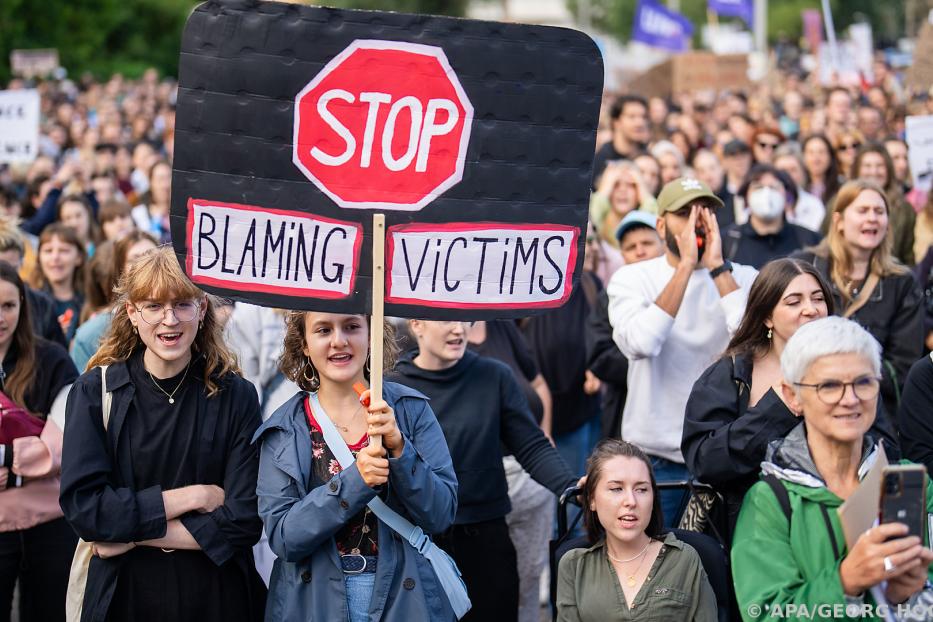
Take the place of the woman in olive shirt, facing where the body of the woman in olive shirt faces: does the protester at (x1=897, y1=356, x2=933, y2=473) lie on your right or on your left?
on your left

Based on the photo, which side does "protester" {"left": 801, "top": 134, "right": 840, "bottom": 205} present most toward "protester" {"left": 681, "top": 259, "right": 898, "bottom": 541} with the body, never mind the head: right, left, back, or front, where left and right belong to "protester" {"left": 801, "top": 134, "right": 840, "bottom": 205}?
front

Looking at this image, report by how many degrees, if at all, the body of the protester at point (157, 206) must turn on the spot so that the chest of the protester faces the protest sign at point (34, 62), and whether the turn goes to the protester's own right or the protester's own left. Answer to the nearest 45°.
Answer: approximately 180°

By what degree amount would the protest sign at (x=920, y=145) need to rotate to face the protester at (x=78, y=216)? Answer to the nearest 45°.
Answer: approximately 90° to its right

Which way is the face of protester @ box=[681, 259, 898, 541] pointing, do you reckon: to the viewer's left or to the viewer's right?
to the viewer's right

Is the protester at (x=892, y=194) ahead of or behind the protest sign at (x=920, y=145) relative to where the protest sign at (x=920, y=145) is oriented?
ahead

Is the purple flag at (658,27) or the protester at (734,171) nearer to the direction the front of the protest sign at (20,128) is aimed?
the protester

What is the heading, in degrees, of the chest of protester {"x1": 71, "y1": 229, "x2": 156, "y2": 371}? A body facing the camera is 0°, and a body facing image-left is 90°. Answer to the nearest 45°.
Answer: approximately 315°

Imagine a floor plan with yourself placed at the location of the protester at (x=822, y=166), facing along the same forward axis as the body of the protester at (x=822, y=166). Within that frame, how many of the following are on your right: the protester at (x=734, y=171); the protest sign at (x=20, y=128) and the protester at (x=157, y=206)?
3
